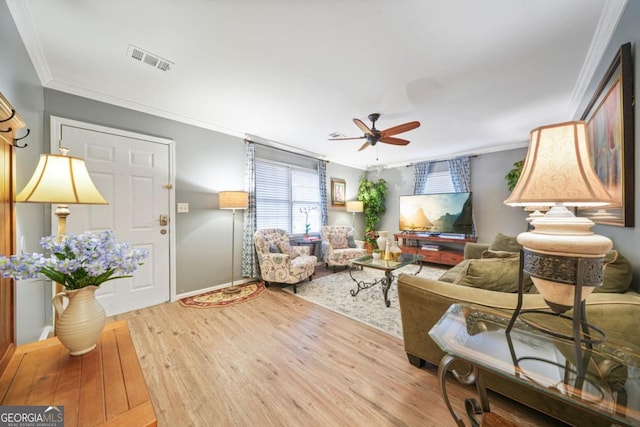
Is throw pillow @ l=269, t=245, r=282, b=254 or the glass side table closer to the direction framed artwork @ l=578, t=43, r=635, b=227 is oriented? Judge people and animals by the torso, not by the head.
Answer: the throw pillow

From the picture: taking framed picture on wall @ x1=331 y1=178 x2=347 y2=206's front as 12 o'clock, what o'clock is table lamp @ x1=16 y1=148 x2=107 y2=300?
The table lamp is roughly at 2 o'clock from the framed picture on wall.

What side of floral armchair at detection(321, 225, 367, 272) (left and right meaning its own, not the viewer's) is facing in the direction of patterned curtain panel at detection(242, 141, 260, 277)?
right

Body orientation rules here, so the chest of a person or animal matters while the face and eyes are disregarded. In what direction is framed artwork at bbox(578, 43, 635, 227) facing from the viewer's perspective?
to the viewer's left

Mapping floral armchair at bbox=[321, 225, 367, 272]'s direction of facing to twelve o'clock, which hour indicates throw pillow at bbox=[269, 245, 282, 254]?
The throw pillow is roughly at 3 o'clock from the floral armchair.

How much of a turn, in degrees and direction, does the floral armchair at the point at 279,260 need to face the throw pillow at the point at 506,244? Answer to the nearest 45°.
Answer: approximately 45° to its left

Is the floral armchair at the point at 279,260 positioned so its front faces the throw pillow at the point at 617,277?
yes

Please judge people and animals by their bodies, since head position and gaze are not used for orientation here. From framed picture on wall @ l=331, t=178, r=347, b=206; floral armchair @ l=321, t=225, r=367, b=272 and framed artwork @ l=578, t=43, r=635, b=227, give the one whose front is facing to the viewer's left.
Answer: the framed artwork
